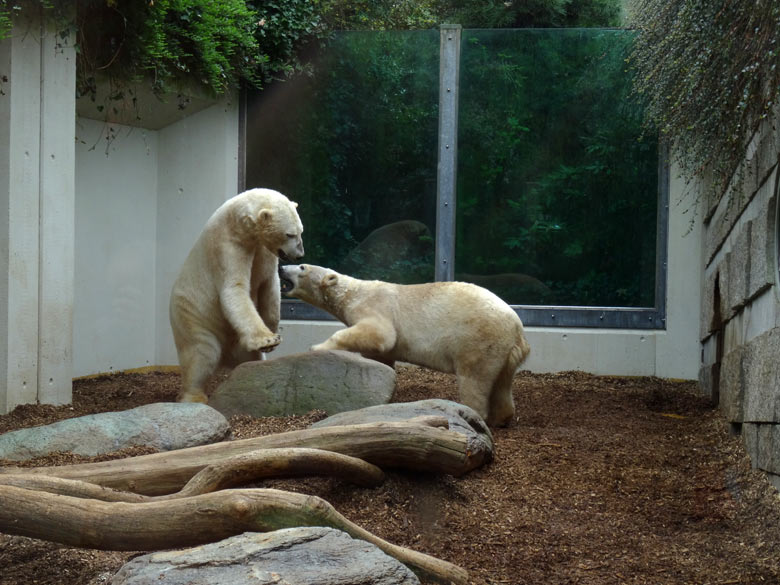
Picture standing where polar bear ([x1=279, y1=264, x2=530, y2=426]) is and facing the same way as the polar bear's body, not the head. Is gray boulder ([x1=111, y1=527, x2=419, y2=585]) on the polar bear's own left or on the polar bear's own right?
on the polar bear's own left

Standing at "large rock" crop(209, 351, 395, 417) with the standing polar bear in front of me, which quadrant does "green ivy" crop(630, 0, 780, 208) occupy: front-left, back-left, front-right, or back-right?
back-right

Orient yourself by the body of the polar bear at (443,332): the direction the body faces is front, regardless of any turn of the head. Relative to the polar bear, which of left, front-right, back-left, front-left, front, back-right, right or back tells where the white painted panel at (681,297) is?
back-right

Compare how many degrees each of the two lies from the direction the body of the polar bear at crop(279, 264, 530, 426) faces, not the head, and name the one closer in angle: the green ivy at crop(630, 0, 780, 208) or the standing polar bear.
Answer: the standing polar bear

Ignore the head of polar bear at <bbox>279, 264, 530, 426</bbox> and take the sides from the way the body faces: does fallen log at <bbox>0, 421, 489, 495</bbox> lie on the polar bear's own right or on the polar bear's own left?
on the polar bear's own left

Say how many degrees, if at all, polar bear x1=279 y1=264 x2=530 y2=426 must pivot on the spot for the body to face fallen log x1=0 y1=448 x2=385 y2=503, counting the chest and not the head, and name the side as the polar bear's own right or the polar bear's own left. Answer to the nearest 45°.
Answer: approximately 90° to the polar bear's own left

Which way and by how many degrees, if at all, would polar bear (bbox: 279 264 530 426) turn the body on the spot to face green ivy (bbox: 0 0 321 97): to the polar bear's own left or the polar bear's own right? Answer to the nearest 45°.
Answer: approximately 45° to the polar bear's own right

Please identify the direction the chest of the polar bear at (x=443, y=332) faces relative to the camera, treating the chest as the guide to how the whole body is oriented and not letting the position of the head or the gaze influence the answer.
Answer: to the viewer's left
